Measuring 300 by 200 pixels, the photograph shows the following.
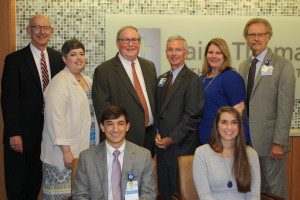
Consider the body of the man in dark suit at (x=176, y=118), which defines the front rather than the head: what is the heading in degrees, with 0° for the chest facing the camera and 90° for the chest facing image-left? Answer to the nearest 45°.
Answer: approximately 45°

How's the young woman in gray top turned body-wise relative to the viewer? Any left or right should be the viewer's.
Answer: facing the viewer

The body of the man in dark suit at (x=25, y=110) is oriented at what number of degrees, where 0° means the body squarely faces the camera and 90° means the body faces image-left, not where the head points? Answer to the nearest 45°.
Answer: approximately 315°

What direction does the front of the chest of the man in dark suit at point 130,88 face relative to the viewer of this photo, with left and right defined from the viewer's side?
facing the viewer and to the right of the viewer

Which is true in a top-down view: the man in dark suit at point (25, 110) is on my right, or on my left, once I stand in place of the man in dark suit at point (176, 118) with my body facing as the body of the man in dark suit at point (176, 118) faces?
on my right

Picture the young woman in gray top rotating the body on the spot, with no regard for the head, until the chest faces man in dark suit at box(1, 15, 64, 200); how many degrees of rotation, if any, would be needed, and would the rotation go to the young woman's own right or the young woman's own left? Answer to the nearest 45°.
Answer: approximately 90° to the young woman's own right

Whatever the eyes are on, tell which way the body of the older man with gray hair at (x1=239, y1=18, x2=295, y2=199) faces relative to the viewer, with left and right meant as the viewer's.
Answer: facing the viewer and to the left of the viewer

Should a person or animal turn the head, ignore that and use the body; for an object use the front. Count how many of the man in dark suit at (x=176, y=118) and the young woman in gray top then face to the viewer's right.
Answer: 0

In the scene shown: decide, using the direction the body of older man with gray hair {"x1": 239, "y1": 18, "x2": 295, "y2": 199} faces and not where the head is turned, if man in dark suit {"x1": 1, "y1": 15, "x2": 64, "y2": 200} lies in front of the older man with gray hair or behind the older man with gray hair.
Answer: in front

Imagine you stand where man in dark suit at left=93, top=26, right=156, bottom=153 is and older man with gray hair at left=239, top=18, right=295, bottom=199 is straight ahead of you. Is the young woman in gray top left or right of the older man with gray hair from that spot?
right

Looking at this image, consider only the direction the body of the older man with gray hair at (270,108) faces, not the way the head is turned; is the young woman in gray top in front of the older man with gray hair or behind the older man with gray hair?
in front

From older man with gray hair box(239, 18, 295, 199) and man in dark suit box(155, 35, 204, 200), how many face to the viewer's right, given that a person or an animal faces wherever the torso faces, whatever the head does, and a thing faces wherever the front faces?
0

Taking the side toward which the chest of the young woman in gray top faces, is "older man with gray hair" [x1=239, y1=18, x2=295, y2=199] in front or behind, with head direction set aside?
behind
